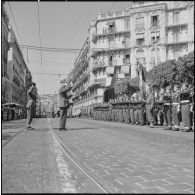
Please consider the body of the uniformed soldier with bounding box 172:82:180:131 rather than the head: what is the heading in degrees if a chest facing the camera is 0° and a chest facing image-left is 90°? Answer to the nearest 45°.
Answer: approximately 45°

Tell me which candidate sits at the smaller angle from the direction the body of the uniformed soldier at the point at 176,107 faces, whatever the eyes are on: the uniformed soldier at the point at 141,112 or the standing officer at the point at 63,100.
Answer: the standing officer

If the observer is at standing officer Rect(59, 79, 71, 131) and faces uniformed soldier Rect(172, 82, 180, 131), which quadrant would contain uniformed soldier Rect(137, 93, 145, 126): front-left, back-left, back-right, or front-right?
front-left

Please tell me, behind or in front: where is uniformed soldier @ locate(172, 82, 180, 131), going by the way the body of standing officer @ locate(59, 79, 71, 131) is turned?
in front

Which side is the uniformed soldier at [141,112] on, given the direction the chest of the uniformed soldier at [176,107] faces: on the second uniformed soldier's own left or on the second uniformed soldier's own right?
on the second uniformed soldier's own right

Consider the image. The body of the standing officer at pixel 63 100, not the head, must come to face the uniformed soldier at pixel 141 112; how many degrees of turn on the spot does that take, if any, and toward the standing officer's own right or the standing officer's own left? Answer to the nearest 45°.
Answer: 0° — they already face them

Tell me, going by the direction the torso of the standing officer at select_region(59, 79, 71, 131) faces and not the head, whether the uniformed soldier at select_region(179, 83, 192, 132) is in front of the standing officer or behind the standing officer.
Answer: in front

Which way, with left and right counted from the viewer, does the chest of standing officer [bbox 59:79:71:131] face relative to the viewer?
facing away from the viewer and to the right of the viewer

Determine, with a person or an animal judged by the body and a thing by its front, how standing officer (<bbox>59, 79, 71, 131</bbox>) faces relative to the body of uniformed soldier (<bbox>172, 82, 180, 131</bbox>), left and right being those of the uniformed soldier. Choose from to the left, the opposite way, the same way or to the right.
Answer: the opposite way

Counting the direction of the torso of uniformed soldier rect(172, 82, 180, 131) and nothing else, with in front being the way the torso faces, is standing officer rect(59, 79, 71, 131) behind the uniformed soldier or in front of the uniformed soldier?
in front
